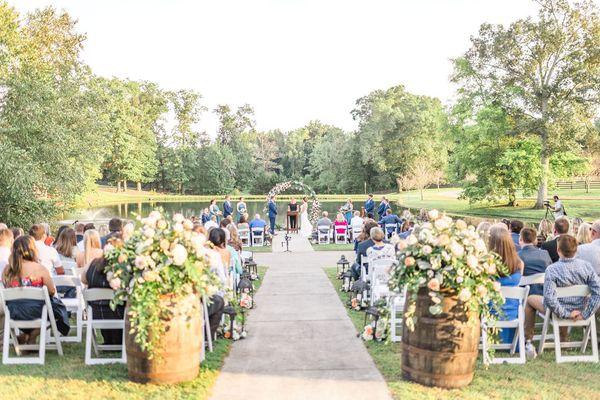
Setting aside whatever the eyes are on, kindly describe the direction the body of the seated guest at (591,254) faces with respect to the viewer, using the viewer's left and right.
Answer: facing away from the viewer and to the left of the viewer

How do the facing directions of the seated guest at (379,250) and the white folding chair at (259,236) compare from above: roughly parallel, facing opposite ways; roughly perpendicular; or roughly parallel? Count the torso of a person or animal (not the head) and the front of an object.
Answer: roughly parallel

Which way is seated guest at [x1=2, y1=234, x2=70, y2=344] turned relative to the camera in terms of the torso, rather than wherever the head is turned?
away from the camera

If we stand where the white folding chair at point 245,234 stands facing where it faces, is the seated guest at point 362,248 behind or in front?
behind

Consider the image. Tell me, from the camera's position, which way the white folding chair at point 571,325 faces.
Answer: facing away from the viewer and to the left of the viewer

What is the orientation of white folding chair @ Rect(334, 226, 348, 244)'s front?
away from the camera

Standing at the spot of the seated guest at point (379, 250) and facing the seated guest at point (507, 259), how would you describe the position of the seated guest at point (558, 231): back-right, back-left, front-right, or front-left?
front-left

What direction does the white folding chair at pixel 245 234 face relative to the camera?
away from the camera

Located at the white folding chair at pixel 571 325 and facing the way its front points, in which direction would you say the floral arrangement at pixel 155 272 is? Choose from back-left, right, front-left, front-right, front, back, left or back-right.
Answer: left

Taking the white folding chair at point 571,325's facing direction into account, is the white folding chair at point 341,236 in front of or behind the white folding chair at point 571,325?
in front

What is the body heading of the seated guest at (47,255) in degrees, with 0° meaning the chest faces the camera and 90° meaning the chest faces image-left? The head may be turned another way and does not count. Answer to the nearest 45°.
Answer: approximately 225°

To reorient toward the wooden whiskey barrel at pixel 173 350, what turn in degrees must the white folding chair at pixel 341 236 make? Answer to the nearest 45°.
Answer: approximately 180°

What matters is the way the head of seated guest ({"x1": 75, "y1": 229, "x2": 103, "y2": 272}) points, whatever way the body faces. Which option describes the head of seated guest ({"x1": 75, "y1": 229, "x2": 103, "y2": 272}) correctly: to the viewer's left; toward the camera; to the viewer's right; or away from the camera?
away from the camera

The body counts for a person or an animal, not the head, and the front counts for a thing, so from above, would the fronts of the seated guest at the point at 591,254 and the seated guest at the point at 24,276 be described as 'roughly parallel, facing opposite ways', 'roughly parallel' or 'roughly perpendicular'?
roughly parallel
